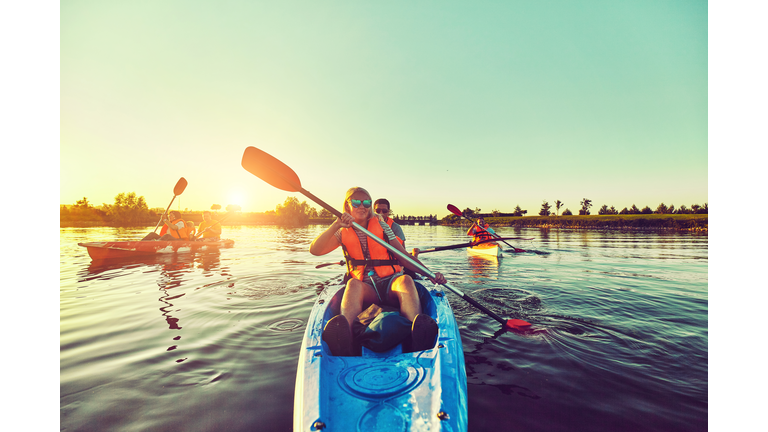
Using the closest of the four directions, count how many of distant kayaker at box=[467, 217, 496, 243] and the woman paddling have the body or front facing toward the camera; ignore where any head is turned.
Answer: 2

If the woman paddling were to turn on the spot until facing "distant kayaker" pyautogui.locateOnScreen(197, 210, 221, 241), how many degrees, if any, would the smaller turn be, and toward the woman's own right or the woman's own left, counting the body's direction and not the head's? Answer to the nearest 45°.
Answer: approximately 135° to the woman's own right

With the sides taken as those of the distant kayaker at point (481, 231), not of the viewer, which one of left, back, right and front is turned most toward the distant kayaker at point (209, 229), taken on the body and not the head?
right

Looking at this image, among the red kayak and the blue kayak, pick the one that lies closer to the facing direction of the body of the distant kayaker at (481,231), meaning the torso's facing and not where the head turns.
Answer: the blue kayak

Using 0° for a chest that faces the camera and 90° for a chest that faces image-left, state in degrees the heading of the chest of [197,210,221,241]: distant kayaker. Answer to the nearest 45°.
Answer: approximately 45°

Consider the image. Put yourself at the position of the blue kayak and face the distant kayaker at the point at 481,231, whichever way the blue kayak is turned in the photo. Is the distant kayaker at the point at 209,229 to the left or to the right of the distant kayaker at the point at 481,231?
left

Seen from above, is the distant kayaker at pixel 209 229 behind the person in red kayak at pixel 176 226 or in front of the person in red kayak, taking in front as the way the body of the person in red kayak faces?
behind

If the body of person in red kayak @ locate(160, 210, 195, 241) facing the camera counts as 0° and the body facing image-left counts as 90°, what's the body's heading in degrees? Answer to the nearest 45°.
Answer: approximately 45°
